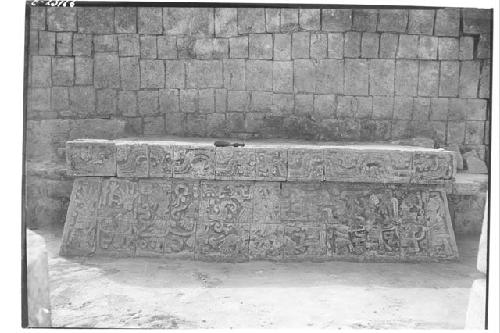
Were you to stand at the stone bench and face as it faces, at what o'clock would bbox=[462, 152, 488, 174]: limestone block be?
The limestone block is roughly at 8 o'clock from the stone bench.

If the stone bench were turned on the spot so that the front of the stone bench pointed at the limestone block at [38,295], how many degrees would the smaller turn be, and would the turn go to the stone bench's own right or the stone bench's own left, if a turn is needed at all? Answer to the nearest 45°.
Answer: approximately 45° to the stone bench's own right

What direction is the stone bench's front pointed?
toward the camera
